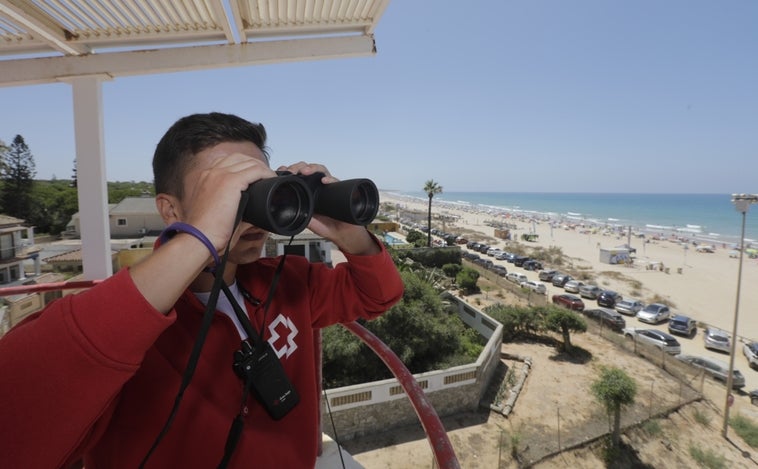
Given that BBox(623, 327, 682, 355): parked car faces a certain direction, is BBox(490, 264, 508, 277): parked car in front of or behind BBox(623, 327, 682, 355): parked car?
in front

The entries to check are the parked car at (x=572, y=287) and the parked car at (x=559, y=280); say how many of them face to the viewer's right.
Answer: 0

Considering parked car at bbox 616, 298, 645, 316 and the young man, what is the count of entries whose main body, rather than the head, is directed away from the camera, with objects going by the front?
0

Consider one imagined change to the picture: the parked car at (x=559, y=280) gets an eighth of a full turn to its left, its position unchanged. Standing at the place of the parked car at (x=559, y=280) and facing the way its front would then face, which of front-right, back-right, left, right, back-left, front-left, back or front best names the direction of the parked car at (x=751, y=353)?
front-left

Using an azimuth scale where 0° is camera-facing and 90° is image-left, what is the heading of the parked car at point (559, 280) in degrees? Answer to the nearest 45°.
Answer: approximately 45°

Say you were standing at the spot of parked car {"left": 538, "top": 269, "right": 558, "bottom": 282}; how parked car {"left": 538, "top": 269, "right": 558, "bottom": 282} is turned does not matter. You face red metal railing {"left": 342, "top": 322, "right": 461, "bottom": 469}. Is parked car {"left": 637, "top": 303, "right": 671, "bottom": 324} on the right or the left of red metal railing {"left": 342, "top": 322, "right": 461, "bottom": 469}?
left

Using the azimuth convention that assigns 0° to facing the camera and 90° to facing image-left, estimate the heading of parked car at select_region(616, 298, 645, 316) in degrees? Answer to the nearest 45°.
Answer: approximately 45°

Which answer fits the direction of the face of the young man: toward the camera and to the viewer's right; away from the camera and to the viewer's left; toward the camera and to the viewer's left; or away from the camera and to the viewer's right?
toward the camera and to the viewer's right

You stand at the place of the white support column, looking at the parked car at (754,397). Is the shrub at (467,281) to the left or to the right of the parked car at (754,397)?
left
